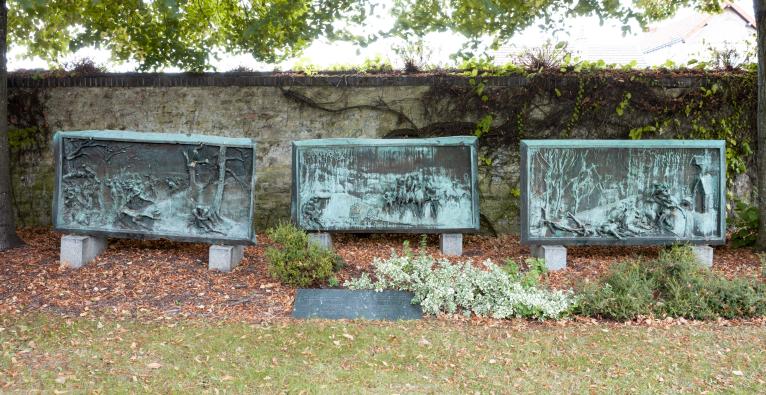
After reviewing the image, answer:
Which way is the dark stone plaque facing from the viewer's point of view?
toward the camera

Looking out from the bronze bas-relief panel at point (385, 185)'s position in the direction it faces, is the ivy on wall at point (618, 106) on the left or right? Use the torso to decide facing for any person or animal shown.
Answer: on its left

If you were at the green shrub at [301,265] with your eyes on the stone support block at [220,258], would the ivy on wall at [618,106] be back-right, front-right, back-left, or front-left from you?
back-right

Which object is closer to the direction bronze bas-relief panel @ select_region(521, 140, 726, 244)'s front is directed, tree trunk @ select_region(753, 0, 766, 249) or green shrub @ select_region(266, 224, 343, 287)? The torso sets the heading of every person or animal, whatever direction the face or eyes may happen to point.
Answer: the green shrub

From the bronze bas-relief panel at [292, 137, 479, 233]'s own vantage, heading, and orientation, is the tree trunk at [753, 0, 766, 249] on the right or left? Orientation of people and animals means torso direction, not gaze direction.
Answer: on its left

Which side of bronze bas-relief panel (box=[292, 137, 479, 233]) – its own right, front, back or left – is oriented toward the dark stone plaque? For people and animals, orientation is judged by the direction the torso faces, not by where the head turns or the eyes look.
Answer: front

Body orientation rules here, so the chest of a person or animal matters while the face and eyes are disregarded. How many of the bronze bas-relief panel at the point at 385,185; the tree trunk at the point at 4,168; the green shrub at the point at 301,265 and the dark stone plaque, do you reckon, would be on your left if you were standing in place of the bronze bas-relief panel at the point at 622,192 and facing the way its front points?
0

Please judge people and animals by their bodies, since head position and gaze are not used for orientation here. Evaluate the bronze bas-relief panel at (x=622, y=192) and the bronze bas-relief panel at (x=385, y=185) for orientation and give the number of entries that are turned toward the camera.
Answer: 2

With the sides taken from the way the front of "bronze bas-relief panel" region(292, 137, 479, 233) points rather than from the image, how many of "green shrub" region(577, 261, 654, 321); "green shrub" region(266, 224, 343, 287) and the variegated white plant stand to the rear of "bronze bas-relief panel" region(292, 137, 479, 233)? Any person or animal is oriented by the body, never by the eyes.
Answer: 0

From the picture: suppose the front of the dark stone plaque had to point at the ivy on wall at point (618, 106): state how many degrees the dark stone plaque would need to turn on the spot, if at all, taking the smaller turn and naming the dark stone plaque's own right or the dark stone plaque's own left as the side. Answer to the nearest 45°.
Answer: approximately 135° to the dark stone plaque's own left

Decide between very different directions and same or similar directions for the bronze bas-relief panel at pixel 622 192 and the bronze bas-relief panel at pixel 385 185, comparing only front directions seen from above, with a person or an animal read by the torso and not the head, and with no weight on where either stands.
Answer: same or similar directions

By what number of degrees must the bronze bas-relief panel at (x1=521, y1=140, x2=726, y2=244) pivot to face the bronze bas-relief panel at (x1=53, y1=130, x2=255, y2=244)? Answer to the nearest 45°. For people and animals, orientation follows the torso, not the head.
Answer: approximately 45° to its right

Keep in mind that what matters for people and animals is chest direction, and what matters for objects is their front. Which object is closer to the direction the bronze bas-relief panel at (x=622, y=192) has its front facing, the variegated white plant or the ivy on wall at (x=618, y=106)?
the variegated white plant

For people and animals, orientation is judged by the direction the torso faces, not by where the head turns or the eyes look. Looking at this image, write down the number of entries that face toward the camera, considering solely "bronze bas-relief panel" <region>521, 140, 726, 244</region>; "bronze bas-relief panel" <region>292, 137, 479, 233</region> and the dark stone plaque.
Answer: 3

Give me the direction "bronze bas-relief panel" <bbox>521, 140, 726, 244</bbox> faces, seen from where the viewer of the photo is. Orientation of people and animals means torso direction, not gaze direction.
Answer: facing the viewer

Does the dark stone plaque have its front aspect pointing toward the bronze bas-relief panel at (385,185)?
no

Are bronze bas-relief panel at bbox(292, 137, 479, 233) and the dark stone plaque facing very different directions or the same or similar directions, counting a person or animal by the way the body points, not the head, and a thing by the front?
same or similar directions
